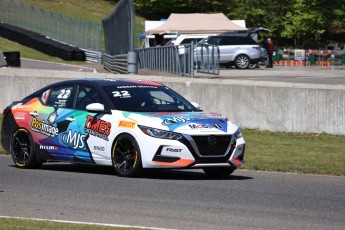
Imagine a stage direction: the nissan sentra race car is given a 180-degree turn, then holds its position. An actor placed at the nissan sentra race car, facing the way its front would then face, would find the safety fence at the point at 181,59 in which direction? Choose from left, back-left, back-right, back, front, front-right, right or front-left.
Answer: front-right

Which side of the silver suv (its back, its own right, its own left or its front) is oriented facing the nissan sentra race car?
left

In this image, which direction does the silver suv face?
to the viewer's left

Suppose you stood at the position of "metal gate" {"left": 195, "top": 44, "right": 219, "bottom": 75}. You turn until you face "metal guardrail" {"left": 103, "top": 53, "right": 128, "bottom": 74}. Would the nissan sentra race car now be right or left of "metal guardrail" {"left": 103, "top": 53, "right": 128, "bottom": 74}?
left

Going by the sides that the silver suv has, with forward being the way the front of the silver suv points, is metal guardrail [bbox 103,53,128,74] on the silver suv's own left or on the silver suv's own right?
on the silver suv's own left

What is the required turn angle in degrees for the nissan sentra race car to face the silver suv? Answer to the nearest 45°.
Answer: approximately 135° to its left

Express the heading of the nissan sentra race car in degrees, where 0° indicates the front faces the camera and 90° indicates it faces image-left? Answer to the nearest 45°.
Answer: approximately 315°
